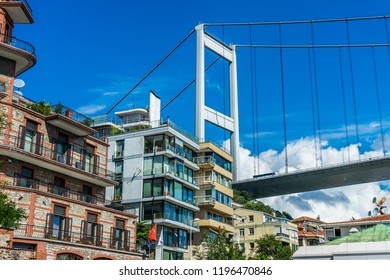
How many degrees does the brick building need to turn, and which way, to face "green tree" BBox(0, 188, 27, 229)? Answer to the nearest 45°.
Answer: approximately 45° to its right

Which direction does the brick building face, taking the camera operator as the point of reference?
facing the viewer and to the right of the viewer
